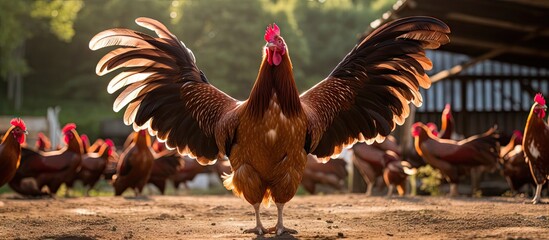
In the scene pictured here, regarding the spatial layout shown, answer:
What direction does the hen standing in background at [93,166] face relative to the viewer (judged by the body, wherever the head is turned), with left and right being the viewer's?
facing to the right of the viewer

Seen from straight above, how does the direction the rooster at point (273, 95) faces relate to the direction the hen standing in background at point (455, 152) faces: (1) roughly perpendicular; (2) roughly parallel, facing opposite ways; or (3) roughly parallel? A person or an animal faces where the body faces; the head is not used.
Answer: roughly perpendicular

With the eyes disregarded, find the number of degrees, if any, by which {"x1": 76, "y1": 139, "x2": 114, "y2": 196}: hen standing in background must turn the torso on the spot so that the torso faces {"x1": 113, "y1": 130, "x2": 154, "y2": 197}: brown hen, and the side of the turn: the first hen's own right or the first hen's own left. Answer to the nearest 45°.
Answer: approximately 45° to the first hen's own right

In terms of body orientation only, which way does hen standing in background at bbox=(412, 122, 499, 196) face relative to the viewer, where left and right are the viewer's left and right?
facing to the left of the viewer

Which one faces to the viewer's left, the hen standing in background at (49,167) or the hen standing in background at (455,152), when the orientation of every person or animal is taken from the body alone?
the hen standing in background at (455,152)

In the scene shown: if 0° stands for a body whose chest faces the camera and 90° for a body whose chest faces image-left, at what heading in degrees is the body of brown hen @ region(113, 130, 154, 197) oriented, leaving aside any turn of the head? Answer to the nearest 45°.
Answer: approximately 315°

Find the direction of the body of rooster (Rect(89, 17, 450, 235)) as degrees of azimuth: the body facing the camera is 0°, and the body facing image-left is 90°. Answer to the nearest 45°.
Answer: approximately 0°

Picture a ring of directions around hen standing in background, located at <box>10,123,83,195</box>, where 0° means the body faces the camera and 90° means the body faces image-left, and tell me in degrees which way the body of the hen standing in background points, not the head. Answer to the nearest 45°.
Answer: approximately 270°

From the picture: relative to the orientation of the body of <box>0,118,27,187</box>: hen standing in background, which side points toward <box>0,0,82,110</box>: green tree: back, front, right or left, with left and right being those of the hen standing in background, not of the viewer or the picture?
left

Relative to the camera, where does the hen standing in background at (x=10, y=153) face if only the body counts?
to the viewer's right
